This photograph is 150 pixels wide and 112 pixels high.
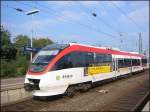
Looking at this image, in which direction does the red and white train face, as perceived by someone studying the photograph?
facing the viewer and to the left of the viewer
